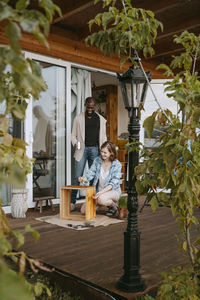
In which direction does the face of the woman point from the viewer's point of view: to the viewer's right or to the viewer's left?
to the viewer's left

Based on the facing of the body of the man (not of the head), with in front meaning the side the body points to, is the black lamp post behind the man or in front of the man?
in front

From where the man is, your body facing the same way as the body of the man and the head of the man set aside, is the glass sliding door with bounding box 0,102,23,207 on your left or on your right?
on your right

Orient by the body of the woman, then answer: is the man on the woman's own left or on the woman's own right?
on the woman's own right

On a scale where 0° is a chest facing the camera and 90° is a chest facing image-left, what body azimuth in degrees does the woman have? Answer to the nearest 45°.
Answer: approximately 45°

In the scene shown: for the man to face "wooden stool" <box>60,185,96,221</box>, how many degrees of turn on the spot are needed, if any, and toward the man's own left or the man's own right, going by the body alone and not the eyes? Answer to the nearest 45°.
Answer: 0° — they already face it
